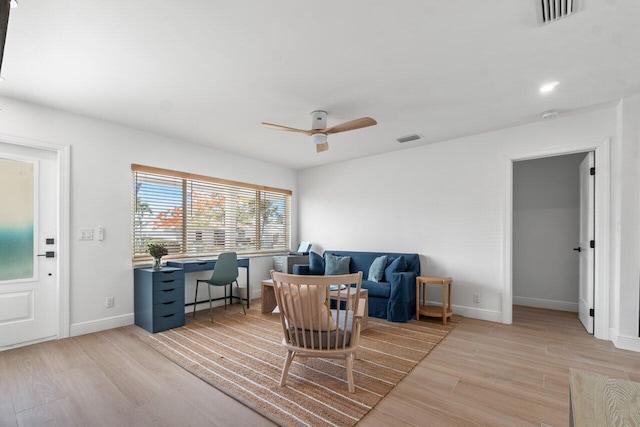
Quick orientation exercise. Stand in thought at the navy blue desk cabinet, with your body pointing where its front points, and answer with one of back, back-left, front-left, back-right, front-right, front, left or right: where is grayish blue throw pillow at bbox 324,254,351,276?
front-left

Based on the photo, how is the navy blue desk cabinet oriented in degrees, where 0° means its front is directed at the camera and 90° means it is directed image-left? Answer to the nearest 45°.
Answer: approximately 315°

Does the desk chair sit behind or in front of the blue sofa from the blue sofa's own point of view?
in front

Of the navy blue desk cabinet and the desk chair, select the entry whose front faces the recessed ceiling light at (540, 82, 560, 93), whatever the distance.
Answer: the navy blue desk cabinet

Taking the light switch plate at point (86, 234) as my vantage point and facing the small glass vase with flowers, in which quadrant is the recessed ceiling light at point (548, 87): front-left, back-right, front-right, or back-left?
front-right

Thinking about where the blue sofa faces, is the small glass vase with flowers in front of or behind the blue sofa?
in front

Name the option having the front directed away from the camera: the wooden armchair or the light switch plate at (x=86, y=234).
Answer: the wooden armchair

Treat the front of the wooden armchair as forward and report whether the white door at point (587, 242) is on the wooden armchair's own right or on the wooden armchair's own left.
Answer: on the wooden armchair's own right

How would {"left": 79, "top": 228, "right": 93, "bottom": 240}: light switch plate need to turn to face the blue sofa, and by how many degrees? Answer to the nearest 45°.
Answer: approximately 45° to its left

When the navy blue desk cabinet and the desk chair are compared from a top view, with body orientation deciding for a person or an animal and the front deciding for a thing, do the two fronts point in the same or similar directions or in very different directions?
very different directions

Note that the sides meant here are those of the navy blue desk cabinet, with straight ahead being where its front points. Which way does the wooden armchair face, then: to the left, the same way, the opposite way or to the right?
to the left

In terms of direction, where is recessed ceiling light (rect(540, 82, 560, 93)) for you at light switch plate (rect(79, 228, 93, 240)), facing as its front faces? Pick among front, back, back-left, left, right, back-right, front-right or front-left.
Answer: front-left

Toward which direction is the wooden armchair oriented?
away from the camera

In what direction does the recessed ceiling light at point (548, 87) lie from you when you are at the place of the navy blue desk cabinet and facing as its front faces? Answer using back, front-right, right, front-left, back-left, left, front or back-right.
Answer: front

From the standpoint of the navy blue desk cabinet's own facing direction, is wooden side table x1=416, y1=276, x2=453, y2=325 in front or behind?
in front

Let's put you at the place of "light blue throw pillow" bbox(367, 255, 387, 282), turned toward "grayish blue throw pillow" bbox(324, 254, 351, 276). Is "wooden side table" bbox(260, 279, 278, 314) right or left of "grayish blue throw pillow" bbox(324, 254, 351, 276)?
left
